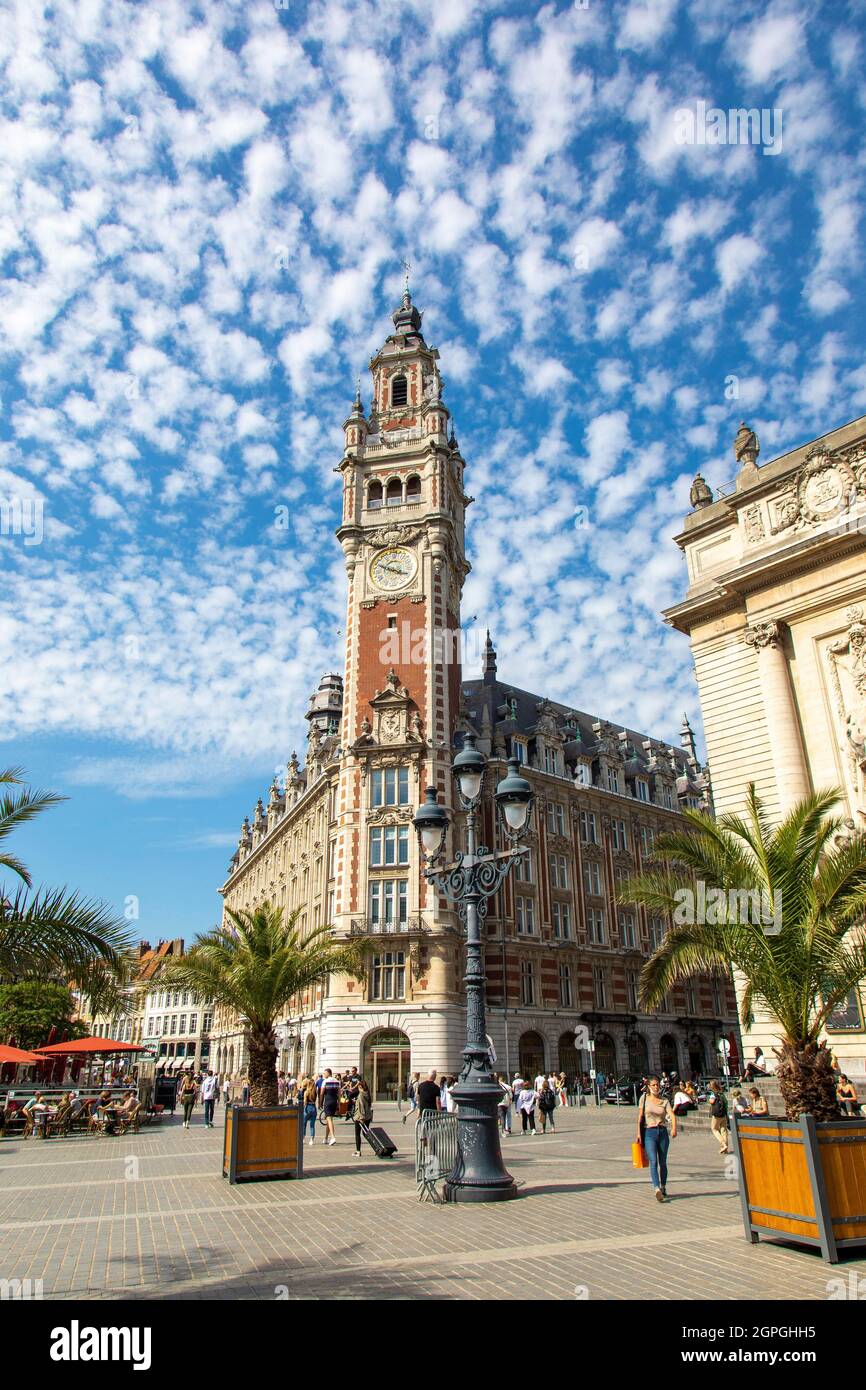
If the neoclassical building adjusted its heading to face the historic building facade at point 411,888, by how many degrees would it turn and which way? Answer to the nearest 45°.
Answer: approximately 90° to its right

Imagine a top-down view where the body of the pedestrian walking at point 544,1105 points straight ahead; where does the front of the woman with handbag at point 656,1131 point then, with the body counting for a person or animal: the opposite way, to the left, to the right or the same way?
the opposite way

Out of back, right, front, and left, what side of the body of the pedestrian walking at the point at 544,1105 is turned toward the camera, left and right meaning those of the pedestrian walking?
back

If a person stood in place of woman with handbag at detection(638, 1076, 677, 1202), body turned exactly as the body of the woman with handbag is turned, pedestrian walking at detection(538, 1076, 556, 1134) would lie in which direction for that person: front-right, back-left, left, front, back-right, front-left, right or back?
back

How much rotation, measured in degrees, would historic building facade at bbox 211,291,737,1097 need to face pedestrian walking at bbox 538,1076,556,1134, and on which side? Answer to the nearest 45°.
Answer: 0° — it already faces them

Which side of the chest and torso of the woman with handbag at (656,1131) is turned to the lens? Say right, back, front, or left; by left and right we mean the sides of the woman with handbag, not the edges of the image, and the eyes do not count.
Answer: front

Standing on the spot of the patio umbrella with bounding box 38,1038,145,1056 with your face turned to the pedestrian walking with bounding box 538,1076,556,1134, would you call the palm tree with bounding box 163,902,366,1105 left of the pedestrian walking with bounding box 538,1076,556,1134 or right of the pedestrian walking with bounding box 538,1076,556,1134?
right

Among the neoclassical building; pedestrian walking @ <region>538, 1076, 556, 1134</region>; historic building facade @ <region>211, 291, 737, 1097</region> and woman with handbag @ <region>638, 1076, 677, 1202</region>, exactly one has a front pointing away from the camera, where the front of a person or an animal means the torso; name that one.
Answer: the pedestrian walking

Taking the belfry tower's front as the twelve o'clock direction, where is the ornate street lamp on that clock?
The ornate street lamp is roughly at 12 o'clock from the belfry tower.

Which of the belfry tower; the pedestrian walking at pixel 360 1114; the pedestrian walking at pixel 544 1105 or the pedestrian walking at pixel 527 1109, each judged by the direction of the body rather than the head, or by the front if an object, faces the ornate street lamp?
the belfry tower

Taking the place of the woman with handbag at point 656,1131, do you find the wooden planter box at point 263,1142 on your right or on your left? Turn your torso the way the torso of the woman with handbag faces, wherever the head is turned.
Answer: on your right

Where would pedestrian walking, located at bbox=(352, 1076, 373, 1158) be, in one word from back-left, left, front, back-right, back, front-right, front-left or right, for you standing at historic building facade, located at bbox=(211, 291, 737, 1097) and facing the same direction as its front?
front
